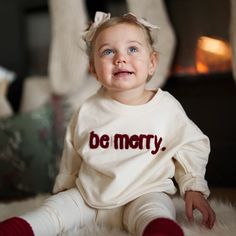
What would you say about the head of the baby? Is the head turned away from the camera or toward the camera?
toward the camera

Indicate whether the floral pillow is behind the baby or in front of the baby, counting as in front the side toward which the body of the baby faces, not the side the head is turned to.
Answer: behind

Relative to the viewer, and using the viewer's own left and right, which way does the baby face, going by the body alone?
facing the viewer
